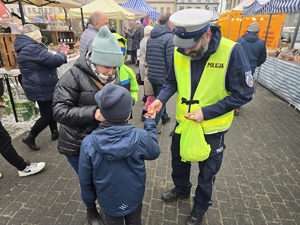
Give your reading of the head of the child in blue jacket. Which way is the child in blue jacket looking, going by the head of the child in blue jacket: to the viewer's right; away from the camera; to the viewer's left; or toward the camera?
away from the camera

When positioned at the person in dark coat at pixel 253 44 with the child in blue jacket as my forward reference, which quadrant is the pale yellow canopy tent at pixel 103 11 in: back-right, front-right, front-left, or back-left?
back-right

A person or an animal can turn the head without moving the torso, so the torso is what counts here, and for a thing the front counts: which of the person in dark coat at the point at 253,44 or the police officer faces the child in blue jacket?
the police officer

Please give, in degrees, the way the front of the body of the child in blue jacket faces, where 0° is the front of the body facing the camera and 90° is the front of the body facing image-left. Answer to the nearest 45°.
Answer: approximately 180°

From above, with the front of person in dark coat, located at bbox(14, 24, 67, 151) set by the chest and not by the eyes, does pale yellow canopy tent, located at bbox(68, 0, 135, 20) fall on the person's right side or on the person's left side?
on the person's left side

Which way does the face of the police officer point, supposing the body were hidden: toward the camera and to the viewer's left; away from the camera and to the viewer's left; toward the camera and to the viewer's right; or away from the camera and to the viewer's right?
toward the camera and to the viewer's left

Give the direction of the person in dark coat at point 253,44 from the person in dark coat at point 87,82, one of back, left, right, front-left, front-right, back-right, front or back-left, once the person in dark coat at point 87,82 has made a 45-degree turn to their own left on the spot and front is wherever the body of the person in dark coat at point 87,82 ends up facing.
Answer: front-left

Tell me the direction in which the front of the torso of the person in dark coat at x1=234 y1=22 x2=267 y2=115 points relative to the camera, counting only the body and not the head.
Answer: away from the camera

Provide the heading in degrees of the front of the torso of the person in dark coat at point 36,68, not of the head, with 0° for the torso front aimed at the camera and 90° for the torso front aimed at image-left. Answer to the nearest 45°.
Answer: approximately 270°

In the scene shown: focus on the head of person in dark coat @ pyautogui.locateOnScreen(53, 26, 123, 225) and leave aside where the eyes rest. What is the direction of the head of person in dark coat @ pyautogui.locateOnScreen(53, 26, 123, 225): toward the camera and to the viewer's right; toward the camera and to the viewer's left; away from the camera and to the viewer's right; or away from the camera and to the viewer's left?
toward the camera and to the viewer's right

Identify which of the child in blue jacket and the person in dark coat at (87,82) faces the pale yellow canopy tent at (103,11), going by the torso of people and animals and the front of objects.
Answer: the child in blue jacket
